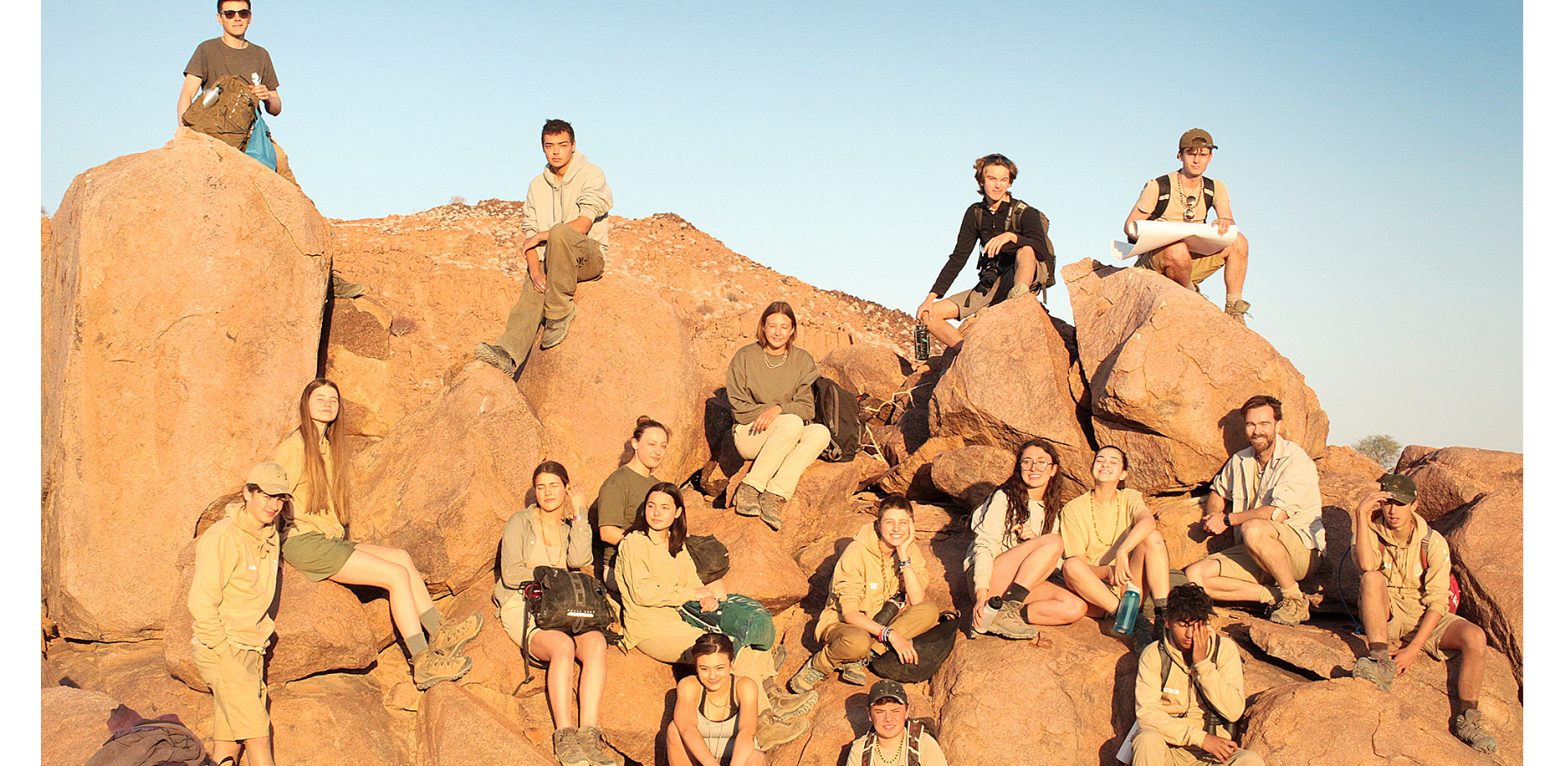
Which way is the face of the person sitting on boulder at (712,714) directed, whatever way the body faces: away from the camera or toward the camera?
toward the camera

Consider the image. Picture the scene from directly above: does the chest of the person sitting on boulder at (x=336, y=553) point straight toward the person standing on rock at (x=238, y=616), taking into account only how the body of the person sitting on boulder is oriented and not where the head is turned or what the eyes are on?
no

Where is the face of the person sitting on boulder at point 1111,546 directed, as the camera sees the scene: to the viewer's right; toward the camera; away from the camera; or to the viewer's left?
toward the camera

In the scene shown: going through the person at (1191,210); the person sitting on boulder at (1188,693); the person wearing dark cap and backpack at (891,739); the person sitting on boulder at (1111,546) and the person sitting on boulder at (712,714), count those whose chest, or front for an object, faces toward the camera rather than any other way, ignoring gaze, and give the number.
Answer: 5

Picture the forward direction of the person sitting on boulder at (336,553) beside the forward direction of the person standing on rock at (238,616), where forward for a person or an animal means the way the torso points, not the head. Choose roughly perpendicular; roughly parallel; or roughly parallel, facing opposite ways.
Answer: roughly parallel

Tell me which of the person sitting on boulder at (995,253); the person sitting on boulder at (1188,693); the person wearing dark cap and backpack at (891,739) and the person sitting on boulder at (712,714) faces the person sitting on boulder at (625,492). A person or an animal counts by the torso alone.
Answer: the person sitting on boulder at (995,253)

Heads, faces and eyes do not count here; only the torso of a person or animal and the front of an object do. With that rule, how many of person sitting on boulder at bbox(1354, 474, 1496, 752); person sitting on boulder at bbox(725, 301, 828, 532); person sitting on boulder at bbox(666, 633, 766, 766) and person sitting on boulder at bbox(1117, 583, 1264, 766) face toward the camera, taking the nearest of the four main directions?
4

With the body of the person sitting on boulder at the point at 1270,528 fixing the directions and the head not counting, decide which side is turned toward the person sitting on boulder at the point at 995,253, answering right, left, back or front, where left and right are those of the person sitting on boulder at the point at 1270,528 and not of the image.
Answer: right

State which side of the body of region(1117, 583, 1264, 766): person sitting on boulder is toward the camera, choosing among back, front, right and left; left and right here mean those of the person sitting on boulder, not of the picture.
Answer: front

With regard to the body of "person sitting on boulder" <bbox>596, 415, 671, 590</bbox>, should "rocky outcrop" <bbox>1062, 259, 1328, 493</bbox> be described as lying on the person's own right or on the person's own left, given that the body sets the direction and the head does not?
on the person's own left

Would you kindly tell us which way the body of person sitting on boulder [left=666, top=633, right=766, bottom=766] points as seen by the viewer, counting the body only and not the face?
toward the camera

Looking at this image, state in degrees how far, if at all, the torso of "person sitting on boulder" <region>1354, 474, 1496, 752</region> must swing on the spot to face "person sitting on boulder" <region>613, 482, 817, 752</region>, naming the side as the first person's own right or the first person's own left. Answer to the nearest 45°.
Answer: approximately 45° to the first person's own right

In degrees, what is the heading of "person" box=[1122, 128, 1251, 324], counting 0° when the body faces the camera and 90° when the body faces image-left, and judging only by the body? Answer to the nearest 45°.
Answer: approximately 0°

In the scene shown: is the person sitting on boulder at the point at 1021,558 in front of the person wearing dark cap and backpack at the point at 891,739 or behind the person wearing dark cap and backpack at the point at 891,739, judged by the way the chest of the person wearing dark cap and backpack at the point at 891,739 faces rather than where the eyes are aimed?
behind

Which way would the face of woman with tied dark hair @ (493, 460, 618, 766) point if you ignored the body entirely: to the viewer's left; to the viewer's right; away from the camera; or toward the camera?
toward the camera

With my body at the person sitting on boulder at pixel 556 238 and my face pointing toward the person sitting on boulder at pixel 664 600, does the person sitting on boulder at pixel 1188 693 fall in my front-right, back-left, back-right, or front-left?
front-left

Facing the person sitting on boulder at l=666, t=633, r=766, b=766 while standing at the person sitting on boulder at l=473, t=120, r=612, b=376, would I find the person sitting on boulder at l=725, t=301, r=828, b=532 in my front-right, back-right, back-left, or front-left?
front-left

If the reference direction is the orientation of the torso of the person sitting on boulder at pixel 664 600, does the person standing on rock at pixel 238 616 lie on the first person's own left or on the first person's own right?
on the first person's own right
